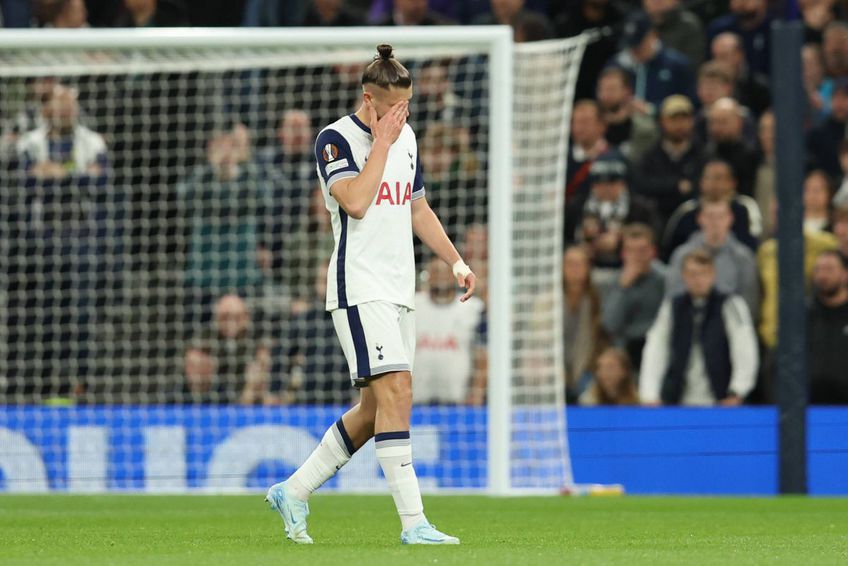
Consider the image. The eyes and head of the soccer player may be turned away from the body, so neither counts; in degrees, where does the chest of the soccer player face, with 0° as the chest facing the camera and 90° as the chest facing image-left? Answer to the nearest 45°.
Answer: approximately 315°

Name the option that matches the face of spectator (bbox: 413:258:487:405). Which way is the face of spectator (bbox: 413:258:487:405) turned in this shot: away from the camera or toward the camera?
toward the camera

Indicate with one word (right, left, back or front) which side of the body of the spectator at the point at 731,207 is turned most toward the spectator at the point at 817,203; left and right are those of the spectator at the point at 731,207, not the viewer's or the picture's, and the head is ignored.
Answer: left

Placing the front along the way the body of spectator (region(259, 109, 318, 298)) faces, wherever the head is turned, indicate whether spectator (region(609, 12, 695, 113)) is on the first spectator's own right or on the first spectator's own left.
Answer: on the first spectator's own left

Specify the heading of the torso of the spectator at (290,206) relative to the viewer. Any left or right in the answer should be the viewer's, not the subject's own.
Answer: facing the viewer

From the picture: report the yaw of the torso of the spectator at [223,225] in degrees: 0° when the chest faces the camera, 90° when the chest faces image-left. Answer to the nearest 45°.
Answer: approximately 0°

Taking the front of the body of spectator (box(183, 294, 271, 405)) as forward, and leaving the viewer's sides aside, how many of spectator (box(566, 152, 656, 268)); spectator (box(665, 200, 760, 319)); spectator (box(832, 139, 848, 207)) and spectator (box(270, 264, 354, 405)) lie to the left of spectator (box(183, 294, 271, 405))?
4

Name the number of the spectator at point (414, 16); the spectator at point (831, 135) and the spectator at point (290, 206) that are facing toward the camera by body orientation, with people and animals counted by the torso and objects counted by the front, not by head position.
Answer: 3

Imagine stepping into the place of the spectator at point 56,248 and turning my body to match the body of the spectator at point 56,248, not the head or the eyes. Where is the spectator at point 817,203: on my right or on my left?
on my left

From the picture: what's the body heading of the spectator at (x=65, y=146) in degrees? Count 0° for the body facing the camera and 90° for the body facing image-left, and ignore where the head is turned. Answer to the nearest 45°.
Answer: approximately 0°
